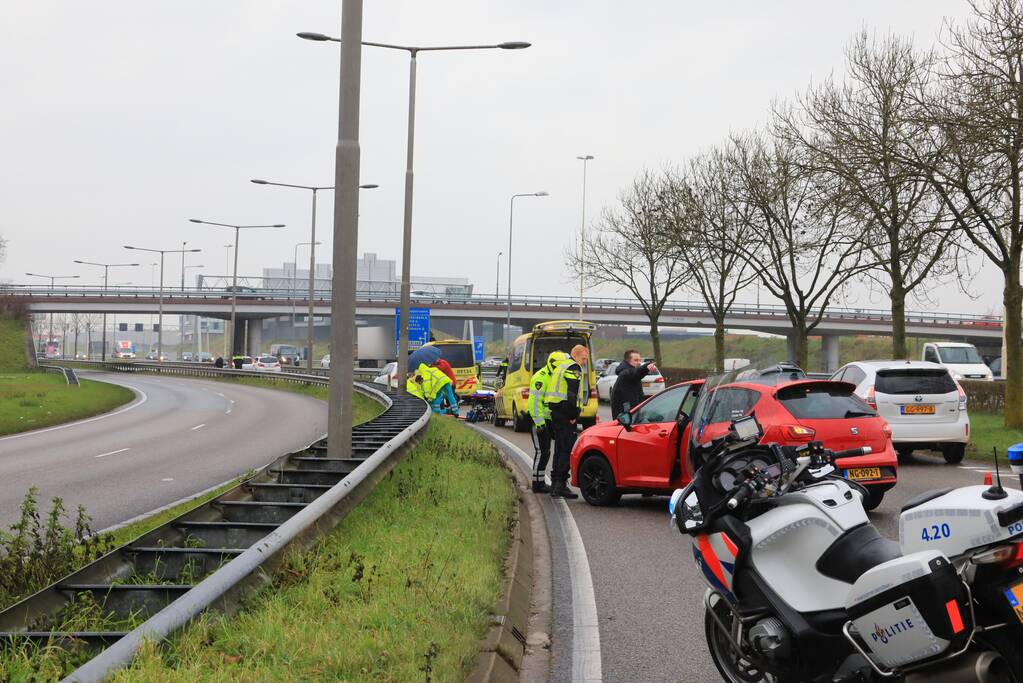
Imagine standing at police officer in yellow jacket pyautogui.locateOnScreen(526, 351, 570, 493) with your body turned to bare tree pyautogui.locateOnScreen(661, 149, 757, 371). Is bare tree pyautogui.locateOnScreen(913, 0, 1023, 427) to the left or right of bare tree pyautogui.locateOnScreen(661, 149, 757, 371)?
right

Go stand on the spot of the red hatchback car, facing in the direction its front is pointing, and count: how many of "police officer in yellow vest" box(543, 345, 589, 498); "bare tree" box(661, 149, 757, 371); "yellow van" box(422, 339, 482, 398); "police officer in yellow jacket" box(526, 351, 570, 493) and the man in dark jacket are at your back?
0

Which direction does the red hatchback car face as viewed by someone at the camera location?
facing away from the viewer and to the left of the viewer

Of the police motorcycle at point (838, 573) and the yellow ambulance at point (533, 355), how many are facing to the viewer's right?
0

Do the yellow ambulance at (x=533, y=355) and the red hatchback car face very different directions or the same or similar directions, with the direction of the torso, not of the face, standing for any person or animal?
same or similar directions

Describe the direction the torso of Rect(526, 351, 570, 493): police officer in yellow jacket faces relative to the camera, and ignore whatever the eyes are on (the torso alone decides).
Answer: to the viewer's right

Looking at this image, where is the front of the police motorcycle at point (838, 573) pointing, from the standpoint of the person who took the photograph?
facing away from the viewer and to the left of the viewer

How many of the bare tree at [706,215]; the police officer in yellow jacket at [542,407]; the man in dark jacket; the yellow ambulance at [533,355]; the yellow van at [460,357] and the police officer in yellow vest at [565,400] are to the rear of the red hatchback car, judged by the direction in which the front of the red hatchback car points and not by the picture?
0

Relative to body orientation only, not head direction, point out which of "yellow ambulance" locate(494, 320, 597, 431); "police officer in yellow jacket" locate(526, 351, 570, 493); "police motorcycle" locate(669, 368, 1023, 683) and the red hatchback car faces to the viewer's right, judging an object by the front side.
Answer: the police officer in yellow jacket

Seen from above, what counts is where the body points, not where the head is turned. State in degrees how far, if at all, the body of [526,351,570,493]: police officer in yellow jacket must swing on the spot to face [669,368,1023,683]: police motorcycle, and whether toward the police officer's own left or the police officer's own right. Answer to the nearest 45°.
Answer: approximately 90° to the police officer's own right

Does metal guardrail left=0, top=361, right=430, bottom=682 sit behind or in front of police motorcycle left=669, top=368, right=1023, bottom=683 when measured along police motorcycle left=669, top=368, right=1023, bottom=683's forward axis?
in front

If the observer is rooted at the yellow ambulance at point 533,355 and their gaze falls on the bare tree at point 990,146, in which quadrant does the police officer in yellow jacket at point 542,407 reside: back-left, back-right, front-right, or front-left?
front-right

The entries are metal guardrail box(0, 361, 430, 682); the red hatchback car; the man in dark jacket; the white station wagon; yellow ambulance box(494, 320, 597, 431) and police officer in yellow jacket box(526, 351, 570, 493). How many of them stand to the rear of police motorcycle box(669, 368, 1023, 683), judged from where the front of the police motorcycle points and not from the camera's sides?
0

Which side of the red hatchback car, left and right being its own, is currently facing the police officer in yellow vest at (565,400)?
front
